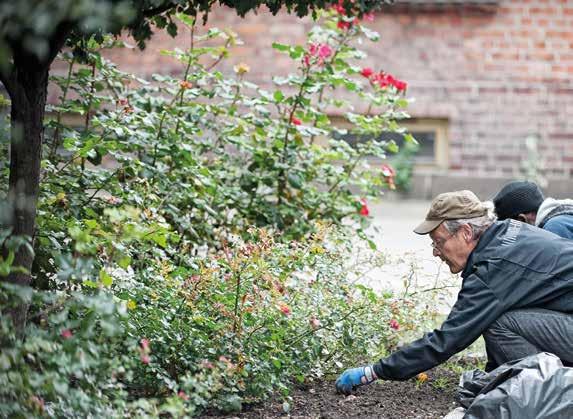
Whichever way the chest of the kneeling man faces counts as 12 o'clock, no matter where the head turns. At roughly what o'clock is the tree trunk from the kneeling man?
The tree trunk is roughly at 11 o'clock from the kneeling man.

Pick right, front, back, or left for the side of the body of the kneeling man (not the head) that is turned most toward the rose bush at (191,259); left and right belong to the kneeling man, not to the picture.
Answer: front

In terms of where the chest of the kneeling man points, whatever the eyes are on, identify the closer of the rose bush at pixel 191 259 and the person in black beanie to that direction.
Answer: the rose bush

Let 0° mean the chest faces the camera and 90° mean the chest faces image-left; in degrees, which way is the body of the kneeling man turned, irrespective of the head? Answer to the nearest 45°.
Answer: approximately 90°

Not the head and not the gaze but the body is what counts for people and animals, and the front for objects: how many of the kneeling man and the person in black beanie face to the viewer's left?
2

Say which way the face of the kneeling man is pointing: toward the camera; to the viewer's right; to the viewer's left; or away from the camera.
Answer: to the viewer's left

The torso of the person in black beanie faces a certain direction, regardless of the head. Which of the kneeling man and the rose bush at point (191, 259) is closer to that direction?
the rose bush

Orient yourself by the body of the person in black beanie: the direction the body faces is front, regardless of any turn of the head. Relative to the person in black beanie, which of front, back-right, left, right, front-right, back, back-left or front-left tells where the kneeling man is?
left

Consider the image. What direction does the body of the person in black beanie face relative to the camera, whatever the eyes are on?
to the viewer's left

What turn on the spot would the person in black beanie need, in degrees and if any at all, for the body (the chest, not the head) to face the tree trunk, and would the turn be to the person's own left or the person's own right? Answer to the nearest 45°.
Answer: approximately 45° to the person's own left

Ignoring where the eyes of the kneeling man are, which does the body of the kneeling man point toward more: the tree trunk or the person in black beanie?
the tree trunk
